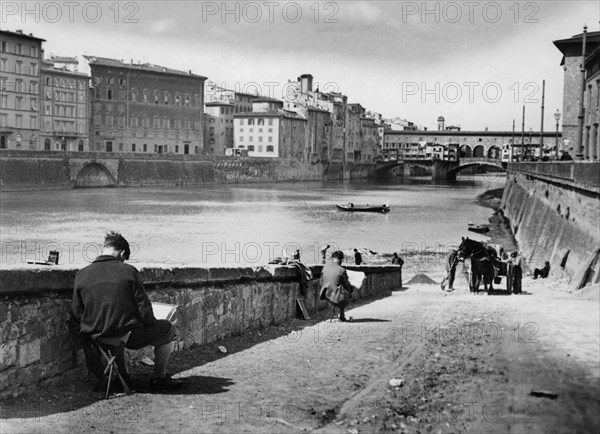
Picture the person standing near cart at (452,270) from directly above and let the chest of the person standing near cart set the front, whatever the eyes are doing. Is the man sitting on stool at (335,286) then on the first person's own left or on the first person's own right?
on the first person's own right

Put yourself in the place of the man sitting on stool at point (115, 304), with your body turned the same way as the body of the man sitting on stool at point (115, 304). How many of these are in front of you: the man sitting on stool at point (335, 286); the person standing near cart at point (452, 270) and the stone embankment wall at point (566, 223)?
3

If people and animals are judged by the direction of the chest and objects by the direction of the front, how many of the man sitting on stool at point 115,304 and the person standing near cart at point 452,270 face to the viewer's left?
0

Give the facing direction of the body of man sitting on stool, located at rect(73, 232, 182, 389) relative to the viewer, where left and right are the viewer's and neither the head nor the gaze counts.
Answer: facing away from the viewer and to the right of the viewer

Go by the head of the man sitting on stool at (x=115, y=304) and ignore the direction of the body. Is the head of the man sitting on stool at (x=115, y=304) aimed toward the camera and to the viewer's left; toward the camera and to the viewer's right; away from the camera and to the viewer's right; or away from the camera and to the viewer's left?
away from the camera and to the viewer's right

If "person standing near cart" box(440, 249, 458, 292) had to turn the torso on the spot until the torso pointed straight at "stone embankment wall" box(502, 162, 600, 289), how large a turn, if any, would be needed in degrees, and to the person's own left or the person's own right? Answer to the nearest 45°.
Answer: approximately 45° to the person's own left

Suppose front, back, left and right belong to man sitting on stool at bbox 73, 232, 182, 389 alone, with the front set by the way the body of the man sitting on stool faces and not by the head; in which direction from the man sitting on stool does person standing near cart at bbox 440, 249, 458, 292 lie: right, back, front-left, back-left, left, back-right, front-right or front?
front

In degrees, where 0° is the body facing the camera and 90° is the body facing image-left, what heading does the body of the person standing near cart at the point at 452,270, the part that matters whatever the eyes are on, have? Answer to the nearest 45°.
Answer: approximately 270°

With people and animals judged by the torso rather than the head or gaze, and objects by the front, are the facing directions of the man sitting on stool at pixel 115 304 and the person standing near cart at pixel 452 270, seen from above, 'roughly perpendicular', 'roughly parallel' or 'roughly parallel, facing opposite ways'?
roughly perpendicular

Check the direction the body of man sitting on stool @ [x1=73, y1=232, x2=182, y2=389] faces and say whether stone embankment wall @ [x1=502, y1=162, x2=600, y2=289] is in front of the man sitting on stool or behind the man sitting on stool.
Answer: in front

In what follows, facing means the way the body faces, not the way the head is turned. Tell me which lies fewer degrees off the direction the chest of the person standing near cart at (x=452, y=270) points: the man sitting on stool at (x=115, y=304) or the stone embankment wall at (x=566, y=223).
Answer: the stone embankment wall

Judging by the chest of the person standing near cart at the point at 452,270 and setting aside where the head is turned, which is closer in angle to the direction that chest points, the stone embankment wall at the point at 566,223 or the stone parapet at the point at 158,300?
the stone embankment wall
